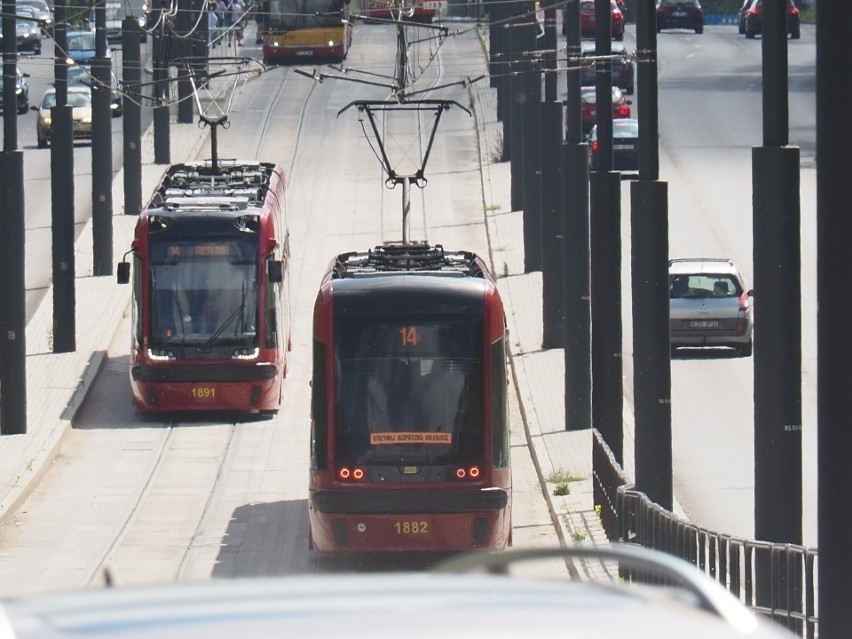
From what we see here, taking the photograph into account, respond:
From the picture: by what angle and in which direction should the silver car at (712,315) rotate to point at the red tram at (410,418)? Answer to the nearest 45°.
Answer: approximately 180°

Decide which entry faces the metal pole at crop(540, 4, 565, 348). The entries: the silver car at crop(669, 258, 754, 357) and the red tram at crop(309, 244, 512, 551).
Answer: the red tram

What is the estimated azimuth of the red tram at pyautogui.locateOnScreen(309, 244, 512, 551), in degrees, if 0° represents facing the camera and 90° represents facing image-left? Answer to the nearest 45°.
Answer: approximately 180°

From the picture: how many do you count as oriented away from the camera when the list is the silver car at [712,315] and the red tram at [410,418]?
2

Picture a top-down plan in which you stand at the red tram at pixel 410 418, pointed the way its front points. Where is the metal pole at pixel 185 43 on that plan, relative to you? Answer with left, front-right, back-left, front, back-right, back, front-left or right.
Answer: front

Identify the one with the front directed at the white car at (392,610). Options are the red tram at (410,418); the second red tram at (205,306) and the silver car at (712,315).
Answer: the second red tram

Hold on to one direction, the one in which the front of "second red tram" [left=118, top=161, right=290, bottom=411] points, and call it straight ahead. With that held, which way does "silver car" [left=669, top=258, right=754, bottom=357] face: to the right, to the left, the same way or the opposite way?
the opposite way

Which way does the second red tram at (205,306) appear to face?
toward the camera

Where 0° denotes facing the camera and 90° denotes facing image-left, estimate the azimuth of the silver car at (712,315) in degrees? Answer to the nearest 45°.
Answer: approximately 180°

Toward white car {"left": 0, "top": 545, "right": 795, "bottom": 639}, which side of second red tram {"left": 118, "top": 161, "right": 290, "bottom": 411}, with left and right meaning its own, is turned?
front

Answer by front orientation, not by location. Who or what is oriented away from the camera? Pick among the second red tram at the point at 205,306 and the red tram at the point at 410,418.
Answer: the red tram

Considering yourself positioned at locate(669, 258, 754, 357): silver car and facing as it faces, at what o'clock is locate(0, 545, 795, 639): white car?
The white car is roughly at 6 o'clock from the silver car.
